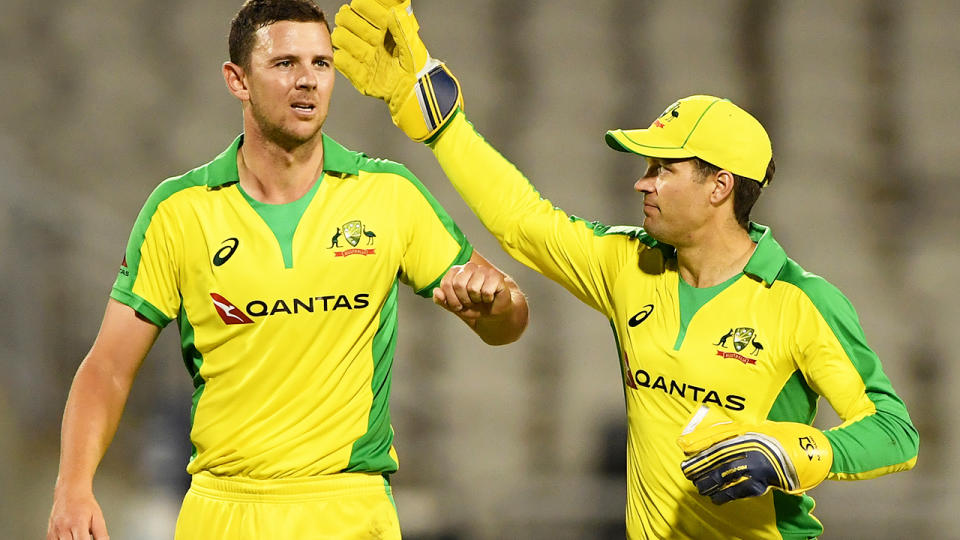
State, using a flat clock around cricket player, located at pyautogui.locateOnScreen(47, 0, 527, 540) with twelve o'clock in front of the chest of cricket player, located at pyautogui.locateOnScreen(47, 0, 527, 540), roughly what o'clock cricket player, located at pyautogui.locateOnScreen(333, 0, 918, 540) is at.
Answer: cricket player, located at pyautogui.locateOnScreen(333, 0, 918, 540) is roughly at 9 o'clock from cricket player, located at pyautogui.locateOnScreen(47, 0, 527, 540).

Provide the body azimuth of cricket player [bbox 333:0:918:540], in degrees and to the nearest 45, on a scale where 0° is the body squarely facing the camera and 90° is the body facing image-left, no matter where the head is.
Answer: approximately 45°

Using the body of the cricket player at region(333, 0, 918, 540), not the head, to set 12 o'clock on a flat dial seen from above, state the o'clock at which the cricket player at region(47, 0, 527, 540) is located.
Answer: the cricket player at region(47, 0, 527, 540) is roughly at 1 o'clock from the cricket player at region(333, 0, 918, 540).

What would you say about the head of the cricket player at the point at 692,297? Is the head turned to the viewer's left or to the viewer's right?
to the viewer's left

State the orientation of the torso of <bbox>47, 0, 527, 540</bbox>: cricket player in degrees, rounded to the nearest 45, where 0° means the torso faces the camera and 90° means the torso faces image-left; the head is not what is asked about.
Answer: approximately 0°
